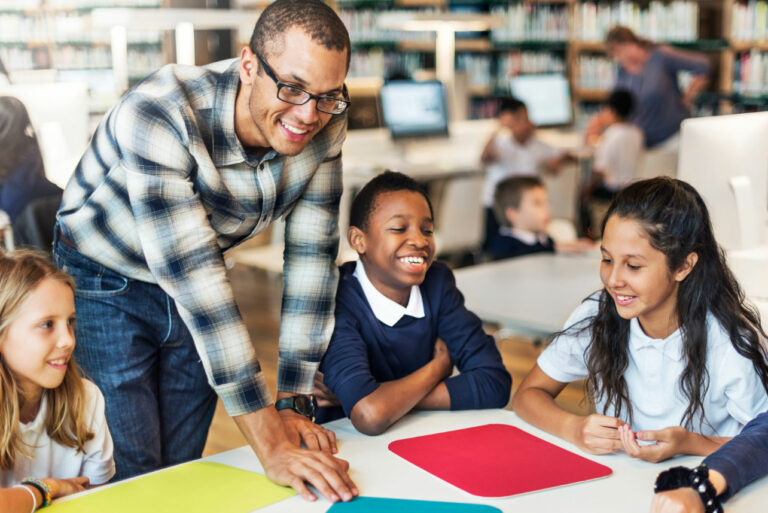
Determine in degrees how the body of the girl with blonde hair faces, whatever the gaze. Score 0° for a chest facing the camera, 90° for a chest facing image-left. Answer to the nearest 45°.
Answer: approximately 315°

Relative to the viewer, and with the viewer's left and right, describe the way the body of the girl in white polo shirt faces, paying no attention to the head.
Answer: facing the viewer and to the left of the viewer

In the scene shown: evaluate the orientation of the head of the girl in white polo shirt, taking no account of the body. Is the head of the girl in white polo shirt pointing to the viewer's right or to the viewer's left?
to the viewer's left

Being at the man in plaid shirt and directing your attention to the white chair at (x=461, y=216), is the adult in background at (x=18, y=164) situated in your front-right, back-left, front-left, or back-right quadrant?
front-left

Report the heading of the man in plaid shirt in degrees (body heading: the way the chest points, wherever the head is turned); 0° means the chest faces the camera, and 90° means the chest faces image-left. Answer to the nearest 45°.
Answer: approximately 315°

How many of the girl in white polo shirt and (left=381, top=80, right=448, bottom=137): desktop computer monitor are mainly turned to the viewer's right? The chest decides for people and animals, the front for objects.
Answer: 0

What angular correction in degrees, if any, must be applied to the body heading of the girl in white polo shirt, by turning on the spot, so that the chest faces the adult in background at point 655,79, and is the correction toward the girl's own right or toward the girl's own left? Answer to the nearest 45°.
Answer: approximately 135° to the girl's own right

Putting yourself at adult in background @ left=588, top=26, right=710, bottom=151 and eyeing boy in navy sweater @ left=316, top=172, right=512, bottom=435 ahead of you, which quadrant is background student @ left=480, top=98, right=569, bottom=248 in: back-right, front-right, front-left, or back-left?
front-right

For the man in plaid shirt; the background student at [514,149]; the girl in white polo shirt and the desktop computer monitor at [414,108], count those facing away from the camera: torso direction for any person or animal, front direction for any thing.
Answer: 0

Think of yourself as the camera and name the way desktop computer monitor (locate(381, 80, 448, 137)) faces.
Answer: facing the viewer
